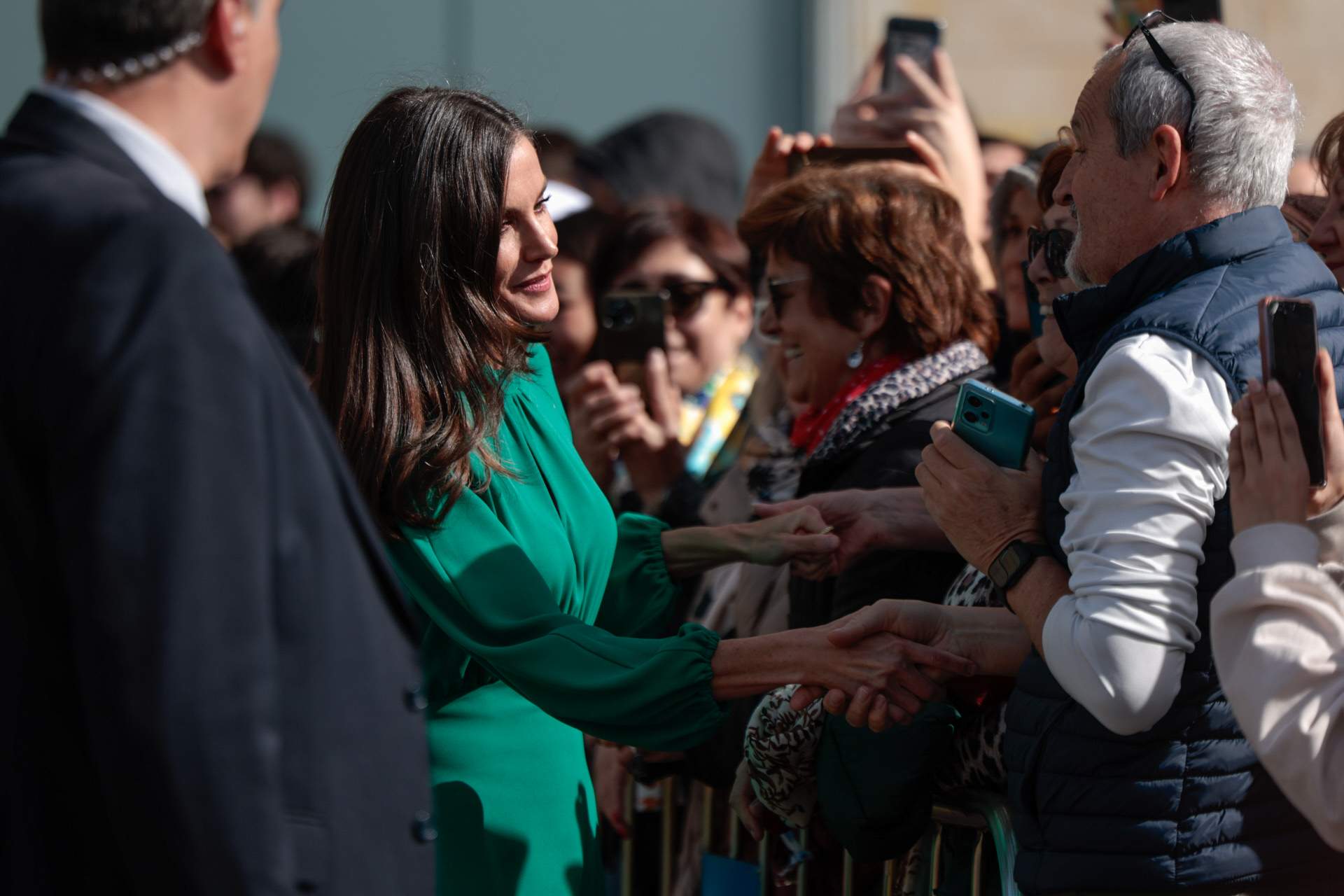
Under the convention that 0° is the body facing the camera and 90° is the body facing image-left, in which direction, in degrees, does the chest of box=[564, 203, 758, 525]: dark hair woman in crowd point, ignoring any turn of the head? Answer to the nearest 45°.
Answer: approximately 45°

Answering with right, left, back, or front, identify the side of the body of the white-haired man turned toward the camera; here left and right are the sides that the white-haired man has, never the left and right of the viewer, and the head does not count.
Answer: left

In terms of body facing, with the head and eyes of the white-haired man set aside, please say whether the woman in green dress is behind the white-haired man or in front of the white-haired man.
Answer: in front

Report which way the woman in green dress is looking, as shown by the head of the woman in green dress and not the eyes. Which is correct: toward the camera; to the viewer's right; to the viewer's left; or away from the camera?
to the viewer's right

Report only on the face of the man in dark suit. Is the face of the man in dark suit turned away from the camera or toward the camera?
away from the camera

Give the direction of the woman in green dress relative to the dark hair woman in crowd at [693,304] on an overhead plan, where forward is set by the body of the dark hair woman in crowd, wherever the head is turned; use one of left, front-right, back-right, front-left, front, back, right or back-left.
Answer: front-left

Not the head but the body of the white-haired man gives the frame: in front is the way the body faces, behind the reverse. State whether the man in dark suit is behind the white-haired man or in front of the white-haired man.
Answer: in front

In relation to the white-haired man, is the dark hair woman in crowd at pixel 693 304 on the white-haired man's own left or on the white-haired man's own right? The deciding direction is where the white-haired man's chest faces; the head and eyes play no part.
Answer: on the white-haired man's own right

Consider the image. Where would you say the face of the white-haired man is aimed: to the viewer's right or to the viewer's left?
to the viewer's left
